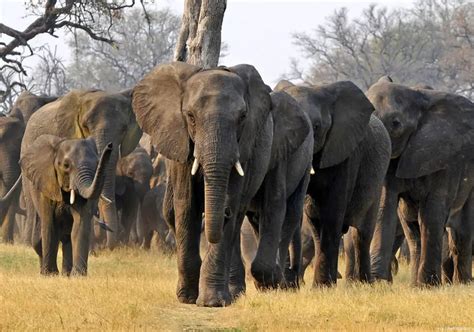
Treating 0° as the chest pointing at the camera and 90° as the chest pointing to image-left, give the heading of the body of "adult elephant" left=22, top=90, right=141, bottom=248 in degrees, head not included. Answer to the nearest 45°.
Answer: approximately 315°

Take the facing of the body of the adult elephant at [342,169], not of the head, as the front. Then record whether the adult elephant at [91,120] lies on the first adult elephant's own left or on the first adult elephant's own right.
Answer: on the first adult elephant's own right

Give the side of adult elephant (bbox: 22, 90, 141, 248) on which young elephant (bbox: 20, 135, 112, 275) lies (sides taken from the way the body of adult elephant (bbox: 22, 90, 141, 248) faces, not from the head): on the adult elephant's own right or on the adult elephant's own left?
on the adult elephant's own right

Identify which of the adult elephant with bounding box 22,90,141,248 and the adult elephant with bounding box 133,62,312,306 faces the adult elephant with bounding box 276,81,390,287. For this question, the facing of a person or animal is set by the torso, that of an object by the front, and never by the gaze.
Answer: the adult elephant with bounding box 22,90,141,248
